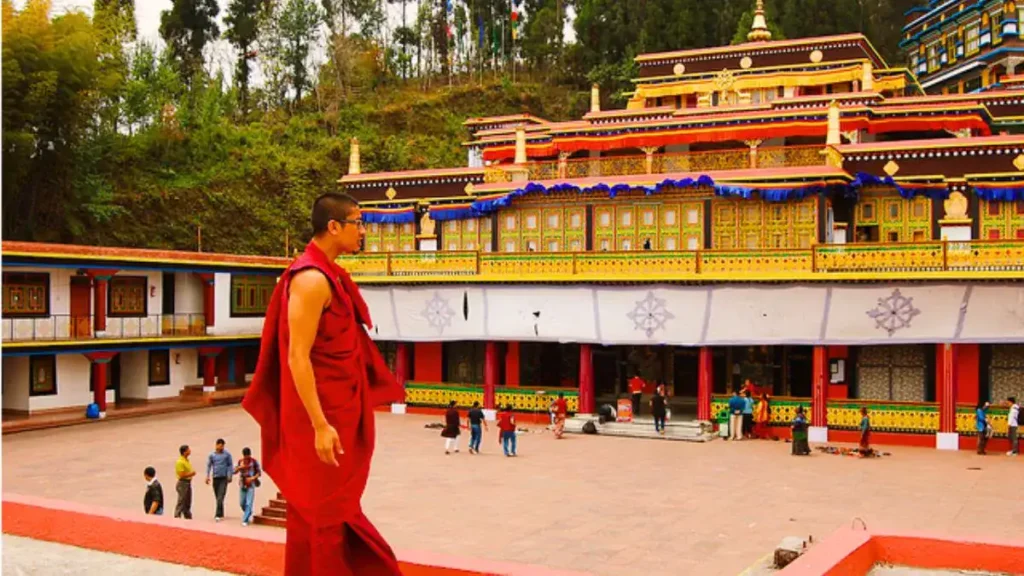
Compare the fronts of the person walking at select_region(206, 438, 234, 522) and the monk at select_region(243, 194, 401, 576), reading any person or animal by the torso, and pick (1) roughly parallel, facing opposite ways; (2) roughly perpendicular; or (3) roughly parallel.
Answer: roughly perpendicular

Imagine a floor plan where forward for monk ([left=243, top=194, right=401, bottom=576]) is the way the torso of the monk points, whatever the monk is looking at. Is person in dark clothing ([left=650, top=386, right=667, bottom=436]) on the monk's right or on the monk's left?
on the monk's left

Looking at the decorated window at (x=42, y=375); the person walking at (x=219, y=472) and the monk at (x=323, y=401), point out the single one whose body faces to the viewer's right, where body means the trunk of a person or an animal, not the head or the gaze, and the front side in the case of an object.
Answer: the monk

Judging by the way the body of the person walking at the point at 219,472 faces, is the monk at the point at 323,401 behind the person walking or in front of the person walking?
in front

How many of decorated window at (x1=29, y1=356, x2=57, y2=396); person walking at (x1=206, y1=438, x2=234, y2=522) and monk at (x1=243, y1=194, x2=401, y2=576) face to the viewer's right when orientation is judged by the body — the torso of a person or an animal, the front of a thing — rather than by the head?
1

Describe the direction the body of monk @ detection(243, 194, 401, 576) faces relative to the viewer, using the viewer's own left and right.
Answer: facing to the right of the viewer

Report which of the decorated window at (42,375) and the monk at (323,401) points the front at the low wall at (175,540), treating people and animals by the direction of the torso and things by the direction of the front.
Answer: the decorated window

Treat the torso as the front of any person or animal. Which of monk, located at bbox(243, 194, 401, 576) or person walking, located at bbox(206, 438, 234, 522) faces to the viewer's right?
the monk

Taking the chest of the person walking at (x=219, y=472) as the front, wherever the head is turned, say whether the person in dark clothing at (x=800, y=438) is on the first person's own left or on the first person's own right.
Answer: on the first person's own left

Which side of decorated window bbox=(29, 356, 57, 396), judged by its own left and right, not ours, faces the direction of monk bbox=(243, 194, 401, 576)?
front

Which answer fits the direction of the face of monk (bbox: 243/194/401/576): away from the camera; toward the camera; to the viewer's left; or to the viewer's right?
to the viewer's right

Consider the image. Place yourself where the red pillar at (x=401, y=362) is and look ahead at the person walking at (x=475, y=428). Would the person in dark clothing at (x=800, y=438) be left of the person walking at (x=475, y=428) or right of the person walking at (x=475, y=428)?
left

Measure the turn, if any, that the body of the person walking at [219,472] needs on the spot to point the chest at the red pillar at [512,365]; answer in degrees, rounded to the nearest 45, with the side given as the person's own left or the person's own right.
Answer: approximately 135° to the person's own left

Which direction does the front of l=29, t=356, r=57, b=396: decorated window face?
toward the camera

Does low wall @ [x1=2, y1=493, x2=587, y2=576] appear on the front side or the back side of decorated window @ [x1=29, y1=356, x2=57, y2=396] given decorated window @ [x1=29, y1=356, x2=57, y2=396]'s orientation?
on the front side

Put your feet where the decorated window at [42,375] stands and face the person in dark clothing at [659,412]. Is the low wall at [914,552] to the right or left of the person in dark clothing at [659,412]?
right
